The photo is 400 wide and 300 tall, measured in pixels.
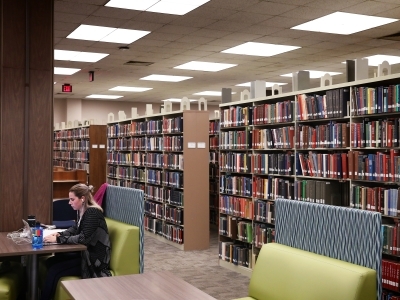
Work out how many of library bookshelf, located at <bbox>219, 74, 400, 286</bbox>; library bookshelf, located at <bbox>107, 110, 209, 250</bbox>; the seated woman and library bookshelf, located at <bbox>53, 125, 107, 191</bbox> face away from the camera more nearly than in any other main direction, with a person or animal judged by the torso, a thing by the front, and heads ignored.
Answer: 0

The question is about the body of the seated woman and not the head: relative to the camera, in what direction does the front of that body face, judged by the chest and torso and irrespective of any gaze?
to the viewer's left

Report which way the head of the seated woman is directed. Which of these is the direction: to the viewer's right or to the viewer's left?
to the viewer's left

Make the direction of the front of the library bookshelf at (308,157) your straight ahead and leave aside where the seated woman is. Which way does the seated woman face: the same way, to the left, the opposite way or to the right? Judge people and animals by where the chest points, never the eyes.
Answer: the same way

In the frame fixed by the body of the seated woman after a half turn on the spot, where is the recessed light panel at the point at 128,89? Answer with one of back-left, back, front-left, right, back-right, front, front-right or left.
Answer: left

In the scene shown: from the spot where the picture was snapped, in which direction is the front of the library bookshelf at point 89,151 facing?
facing the viewer and to the left of the viewer

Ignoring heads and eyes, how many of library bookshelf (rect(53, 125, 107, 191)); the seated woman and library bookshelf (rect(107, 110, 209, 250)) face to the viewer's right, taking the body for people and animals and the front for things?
0

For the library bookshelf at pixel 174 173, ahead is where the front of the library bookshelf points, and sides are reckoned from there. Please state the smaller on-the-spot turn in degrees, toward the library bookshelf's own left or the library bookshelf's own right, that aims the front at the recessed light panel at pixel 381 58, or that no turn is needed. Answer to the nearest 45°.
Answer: approximately 135° to the library bookshelf's own left

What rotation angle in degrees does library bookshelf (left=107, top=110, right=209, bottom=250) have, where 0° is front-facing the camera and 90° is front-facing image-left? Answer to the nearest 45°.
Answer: approximately 45°

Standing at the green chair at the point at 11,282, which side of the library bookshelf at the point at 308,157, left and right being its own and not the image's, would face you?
front

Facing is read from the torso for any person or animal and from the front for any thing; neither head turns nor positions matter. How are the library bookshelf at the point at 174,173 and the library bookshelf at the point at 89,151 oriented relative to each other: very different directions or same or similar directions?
same or similar directions

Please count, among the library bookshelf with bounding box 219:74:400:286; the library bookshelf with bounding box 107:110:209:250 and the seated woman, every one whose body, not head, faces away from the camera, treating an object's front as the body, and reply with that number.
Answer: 0

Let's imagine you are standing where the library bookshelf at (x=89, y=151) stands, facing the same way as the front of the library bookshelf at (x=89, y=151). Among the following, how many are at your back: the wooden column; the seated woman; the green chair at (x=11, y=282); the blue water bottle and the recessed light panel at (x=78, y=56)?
0

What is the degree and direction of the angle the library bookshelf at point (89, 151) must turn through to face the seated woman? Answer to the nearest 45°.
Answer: approximately 45° to its left

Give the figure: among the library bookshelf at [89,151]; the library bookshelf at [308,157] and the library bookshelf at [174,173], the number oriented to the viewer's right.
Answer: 0
